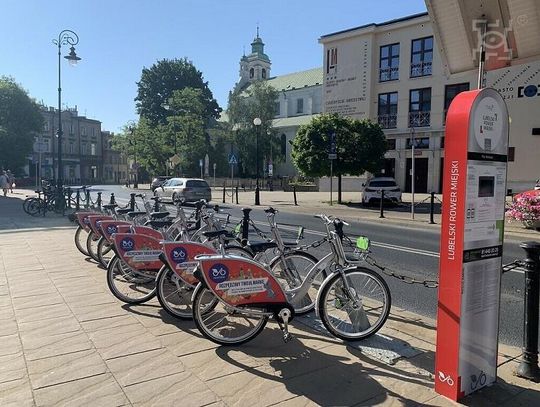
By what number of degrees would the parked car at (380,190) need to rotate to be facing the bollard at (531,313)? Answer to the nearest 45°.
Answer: approximately 180°

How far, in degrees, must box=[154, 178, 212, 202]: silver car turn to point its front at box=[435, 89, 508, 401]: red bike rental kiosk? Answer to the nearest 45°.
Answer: approximately 135° to its left

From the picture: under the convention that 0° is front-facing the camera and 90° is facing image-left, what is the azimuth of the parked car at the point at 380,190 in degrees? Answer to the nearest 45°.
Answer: approximately 0°

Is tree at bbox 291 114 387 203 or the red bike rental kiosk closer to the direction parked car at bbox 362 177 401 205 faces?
the red bike rental kiosk

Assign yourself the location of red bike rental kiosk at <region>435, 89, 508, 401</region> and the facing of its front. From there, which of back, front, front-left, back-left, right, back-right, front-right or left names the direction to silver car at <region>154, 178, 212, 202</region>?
back

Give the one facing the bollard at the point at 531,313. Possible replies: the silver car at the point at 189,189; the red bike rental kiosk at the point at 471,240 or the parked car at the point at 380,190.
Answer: the parked car

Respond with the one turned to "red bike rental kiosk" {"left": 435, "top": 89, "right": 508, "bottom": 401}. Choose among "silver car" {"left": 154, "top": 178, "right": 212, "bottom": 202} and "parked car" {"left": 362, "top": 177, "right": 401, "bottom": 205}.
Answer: the parked car

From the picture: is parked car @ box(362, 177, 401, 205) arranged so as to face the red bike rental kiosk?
yes

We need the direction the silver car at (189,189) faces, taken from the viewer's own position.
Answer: facing away from the viewer and to the left of the viewer

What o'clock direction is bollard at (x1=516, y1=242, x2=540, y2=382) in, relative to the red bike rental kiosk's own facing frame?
The bollard is roughly at 9 o'clock from the red bike rental kiosk.
